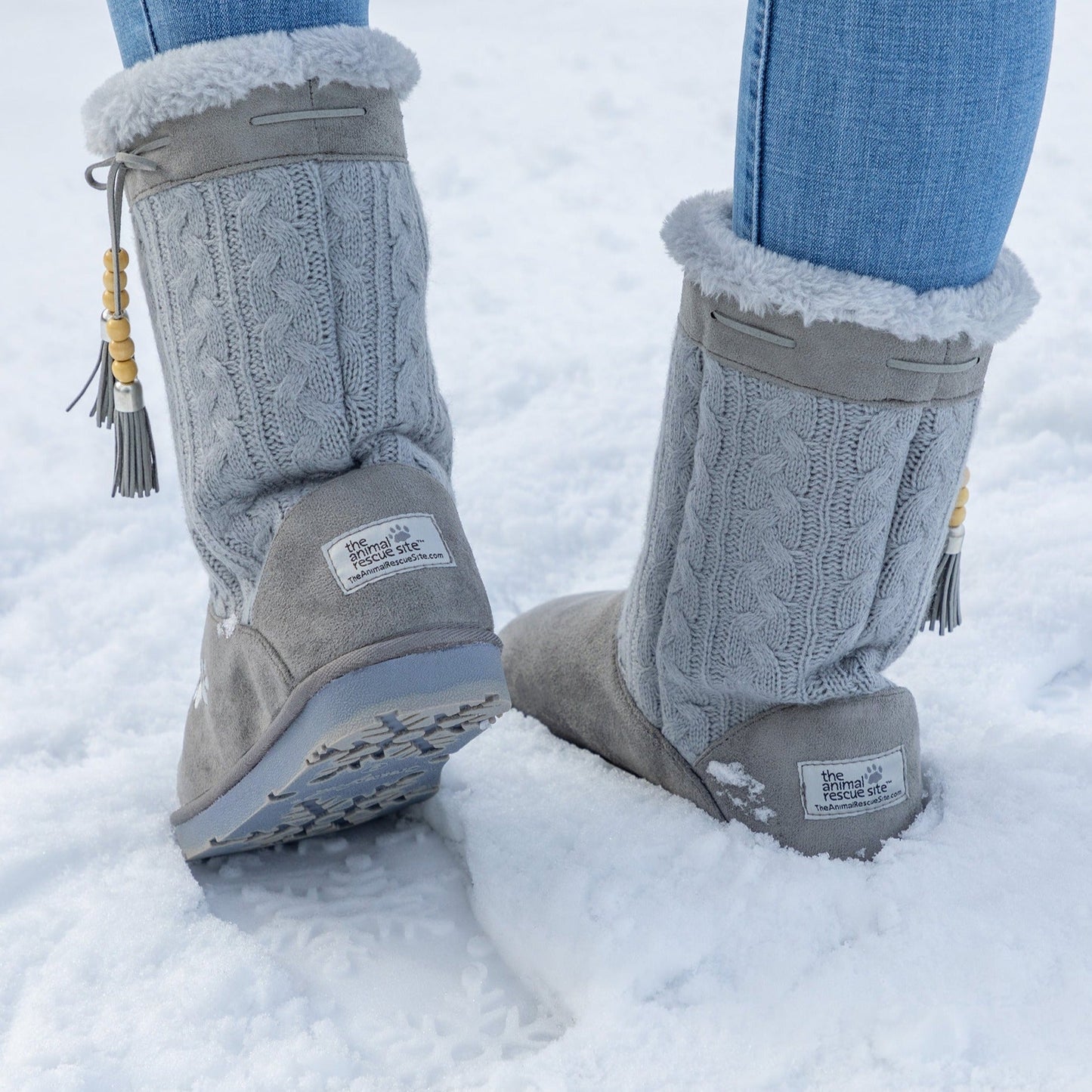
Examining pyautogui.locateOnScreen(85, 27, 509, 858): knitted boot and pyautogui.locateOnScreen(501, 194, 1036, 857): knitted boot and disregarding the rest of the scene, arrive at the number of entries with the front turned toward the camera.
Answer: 0

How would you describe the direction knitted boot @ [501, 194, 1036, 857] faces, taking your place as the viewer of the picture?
facing away from the viewer and to the left of the viewer

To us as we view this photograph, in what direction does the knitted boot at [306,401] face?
facing away from the viewer and to the left of the viewer
